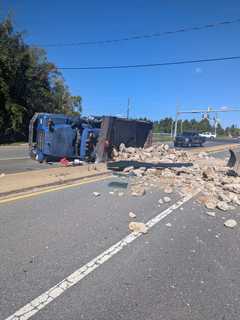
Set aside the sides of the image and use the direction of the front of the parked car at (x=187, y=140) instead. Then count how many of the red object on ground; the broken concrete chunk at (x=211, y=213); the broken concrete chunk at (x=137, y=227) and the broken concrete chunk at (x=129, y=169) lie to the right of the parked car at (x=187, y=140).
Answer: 0

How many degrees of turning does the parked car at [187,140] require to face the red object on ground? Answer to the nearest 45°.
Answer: approximately 45° to its left

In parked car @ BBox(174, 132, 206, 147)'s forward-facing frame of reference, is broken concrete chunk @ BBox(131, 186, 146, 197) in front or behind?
in front

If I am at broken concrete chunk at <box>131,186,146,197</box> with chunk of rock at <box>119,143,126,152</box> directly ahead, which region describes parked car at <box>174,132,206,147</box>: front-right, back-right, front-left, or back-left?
front-right

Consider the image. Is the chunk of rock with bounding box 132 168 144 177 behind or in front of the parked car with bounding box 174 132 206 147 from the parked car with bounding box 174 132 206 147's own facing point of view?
in front

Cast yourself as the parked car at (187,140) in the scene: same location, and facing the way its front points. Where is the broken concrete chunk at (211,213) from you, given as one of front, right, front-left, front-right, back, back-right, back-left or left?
front-left

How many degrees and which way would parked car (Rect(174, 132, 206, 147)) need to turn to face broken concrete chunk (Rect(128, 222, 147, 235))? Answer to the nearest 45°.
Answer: approximately 45° to its left

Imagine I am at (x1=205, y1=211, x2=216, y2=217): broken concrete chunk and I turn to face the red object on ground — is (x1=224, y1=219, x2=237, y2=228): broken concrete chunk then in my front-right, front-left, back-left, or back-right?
back-left

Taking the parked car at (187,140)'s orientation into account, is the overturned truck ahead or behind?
ahead

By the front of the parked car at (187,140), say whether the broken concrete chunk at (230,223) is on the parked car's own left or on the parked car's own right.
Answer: on the parked car's own left

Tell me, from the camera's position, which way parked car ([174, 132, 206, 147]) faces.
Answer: facing the viewer and to the left of the viewer

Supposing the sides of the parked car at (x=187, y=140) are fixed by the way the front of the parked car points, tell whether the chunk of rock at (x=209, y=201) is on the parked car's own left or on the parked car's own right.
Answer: on the parked car's own left
